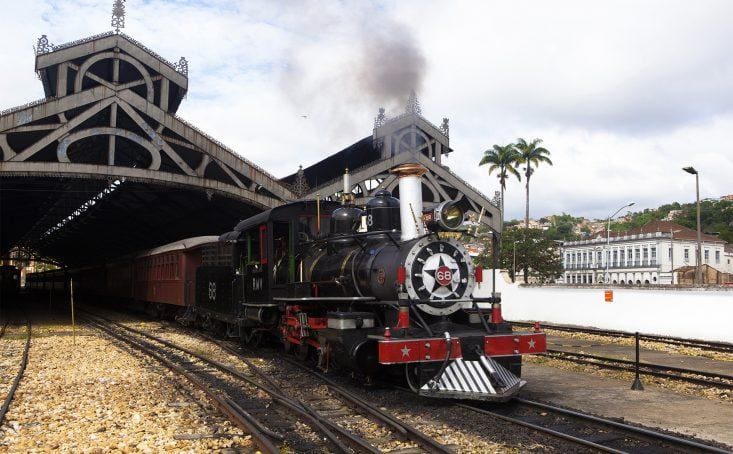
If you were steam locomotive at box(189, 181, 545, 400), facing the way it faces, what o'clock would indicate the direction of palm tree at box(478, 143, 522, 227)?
The palm tree is roughly at 8 o'clock from the steam locomotive.

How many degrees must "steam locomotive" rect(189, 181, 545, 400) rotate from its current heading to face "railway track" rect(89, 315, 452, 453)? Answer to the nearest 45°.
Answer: approximately 90° to its right

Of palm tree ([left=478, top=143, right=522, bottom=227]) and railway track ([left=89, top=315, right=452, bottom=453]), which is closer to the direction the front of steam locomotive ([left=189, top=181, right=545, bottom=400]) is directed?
the railway track

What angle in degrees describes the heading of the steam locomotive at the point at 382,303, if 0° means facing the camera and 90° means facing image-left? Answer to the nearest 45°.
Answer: approximately 315°

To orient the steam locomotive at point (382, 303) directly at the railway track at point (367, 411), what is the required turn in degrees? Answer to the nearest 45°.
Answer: approximately 45° to its right
